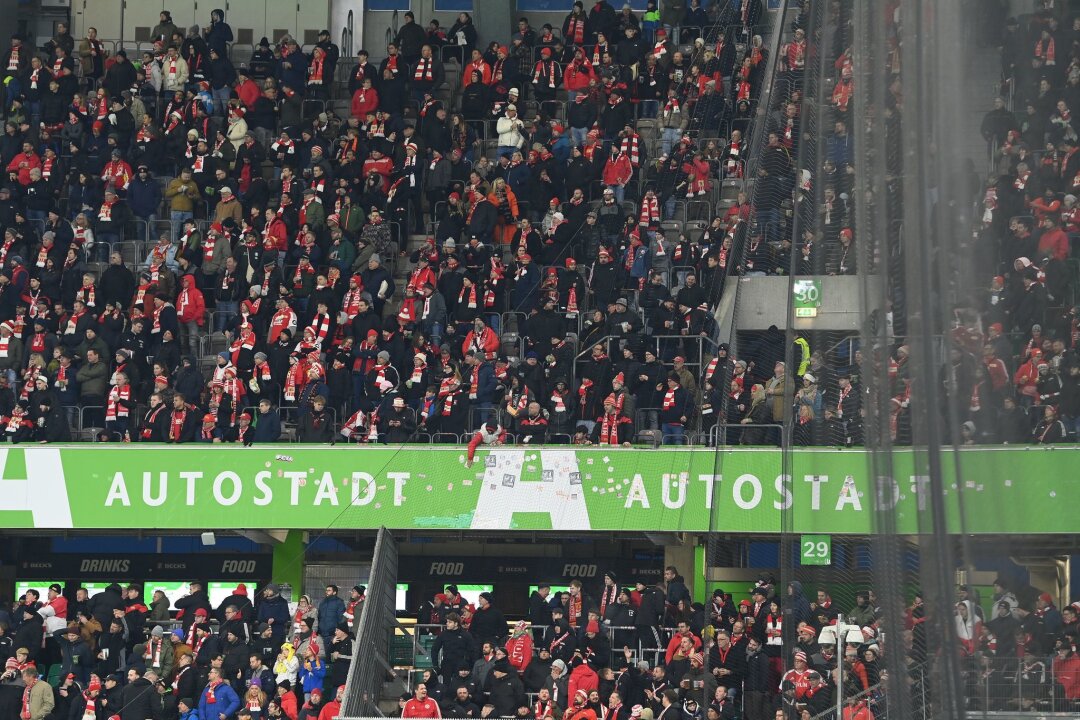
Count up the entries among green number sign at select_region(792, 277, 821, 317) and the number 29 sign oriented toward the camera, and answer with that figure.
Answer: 2

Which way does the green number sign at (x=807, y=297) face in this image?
toward the camera

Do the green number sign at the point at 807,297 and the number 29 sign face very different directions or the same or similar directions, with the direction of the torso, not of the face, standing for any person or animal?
same or similar directions

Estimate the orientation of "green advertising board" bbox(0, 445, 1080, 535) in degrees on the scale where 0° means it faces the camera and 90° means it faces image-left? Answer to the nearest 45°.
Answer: approximately 0°

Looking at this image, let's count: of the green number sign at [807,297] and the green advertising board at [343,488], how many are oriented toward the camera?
2

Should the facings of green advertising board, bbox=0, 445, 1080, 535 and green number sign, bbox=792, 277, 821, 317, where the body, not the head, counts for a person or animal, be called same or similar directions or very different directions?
same or similar directions

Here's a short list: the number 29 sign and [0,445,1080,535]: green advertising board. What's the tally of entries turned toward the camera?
2

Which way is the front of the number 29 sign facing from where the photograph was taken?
facing the viewer
